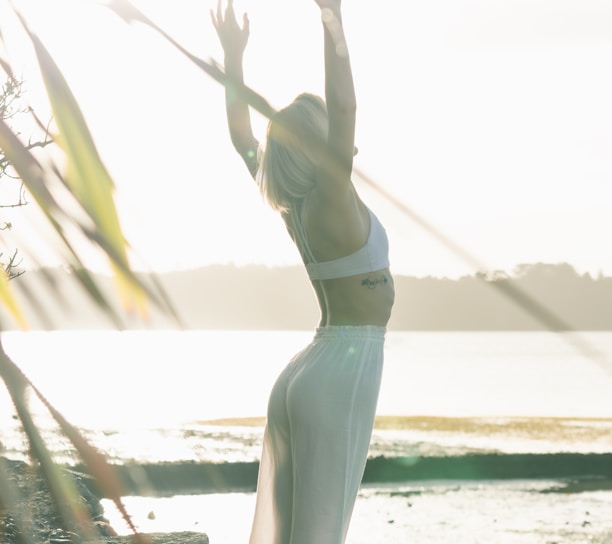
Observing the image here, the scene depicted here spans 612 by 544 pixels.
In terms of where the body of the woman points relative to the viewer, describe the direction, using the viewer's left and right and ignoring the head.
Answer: facing away from the viewer and to the right of the viewer
